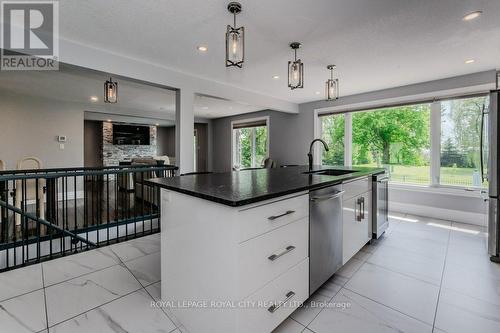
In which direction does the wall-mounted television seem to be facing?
toward the camera

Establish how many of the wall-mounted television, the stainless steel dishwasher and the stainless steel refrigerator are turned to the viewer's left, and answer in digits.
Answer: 1

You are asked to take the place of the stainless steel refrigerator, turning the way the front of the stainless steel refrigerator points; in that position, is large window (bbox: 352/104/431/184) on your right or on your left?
on your right

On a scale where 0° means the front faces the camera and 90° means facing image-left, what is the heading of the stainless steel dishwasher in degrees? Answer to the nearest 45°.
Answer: approximately 315°

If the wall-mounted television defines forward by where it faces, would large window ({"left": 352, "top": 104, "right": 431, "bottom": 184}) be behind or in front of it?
in front

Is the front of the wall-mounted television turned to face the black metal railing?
yes

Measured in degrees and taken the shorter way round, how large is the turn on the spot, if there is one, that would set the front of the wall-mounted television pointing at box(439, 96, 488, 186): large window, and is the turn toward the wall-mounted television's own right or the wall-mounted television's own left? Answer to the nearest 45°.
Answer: approximately 45° to the wall-mounted television's own left

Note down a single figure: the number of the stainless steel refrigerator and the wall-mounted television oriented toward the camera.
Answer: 1

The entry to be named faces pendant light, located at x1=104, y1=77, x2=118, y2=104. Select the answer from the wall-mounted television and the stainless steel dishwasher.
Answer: the wall-mounted television

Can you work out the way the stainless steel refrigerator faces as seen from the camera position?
facing to the left of the viewer

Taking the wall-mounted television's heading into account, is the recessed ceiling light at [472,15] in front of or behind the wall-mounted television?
in front
